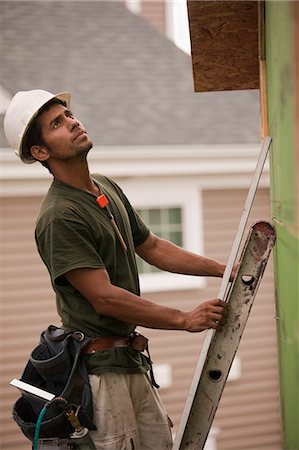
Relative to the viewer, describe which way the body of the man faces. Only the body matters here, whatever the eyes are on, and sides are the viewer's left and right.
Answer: facing the viewer and to the right of the viewer

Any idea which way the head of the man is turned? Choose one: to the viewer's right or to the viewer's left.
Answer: to the viewer's right

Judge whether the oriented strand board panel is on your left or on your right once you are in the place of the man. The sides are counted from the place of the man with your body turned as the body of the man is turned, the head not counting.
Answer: on your left
